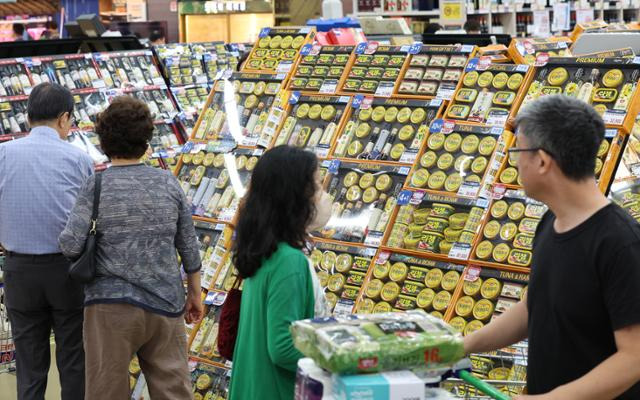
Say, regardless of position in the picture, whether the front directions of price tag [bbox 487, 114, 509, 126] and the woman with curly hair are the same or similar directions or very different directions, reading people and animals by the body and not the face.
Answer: very different directions

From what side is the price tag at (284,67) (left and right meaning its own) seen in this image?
front

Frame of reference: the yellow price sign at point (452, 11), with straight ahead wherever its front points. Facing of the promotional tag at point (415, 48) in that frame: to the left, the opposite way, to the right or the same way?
the same way

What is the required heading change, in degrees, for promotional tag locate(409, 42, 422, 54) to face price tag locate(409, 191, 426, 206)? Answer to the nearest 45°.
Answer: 0° — it already faces it

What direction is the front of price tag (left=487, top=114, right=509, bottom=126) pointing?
toward the camera

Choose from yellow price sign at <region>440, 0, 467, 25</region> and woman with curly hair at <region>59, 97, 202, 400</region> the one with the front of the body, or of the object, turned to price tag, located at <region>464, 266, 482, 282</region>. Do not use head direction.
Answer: the yellow price sign

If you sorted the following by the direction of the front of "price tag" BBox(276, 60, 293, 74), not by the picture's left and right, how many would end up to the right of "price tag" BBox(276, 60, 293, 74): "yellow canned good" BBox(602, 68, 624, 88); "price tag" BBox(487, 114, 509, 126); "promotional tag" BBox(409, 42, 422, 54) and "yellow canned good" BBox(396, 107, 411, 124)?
0

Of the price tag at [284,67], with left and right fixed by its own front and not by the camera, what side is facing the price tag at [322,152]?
front

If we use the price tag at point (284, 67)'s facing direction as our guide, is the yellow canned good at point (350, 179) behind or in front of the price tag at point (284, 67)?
in front

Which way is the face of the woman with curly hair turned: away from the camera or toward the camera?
away from the camera

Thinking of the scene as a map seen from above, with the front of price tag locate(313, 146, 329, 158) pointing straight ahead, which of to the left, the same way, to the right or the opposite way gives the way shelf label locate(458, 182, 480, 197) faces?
the same way

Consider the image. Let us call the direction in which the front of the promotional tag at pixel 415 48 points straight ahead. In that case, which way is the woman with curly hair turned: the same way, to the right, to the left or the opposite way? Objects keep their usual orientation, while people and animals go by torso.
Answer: the opposite way

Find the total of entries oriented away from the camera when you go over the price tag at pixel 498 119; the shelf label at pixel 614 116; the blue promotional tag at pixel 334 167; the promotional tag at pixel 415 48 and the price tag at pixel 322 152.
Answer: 0

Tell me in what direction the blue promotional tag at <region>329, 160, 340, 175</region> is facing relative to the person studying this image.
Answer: facing the viewer

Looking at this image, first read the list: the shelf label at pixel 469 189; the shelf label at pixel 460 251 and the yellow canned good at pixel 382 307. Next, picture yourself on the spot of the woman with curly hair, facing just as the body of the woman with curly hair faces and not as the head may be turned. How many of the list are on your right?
3

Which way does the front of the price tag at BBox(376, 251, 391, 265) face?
toward the camera

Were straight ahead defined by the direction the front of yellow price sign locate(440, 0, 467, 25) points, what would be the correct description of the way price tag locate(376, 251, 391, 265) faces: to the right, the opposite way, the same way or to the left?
the same way

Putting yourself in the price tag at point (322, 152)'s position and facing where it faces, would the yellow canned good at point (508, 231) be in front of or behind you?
in front
